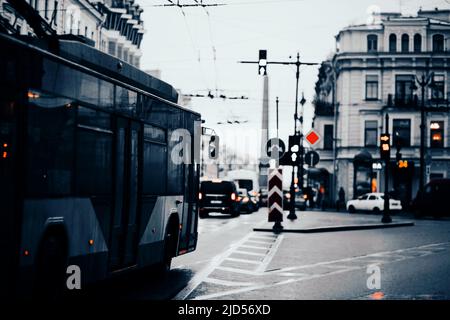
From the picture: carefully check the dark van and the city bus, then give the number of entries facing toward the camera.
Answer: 0

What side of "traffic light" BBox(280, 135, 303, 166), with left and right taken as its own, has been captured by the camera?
front

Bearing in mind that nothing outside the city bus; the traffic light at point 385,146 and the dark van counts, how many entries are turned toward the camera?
1

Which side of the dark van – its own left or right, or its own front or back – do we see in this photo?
back

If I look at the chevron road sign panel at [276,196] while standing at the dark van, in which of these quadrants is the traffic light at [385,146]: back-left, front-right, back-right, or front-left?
front-left

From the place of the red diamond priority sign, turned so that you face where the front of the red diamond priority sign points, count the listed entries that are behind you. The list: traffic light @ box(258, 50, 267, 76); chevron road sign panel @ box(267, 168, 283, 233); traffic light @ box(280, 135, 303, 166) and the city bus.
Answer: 0

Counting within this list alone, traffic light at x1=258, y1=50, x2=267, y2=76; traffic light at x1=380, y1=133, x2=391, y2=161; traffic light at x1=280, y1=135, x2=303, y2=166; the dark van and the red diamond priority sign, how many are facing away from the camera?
1

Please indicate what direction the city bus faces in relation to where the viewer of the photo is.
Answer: facing away from the viewer and to the right of the viewer

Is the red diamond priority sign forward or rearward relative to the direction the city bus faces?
forward

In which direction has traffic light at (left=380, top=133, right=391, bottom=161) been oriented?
toward the camera

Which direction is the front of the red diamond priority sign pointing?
toward the camera

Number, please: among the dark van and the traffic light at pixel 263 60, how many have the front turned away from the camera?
1

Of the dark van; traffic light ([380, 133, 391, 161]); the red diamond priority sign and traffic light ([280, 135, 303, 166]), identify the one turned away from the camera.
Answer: the dark van

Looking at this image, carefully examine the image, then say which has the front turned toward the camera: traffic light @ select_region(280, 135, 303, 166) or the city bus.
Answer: the traffic light
